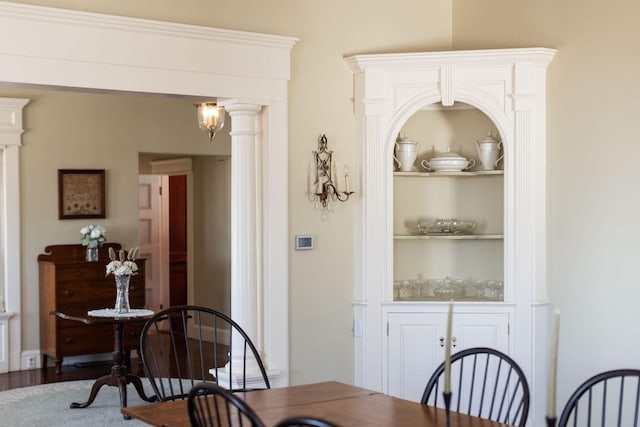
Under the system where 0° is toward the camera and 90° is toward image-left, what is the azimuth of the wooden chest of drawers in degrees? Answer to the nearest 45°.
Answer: approximately 315°

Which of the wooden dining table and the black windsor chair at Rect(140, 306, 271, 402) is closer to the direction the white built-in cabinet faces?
the wooden dining table

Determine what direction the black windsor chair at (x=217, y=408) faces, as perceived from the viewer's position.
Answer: facing away from the viewer and to the right of the viewer

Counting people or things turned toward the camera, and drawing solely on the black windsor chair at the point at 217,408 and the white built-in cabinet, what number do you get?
1

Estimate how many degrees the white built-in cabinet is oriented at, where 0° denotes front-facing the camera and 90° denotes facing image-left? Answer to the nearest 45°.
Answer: approximately 0°

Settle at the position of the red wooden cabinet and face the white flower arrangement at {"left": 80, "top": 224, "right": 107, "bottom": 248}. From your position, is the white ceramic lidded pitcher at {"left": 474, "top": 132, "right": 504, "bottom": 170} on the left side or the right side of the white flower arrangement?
left

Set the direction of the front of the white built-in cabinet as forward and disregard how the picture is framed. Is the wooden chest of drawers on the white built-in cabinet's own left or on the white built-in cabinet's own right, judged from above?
on the white built-in cabinet's own right

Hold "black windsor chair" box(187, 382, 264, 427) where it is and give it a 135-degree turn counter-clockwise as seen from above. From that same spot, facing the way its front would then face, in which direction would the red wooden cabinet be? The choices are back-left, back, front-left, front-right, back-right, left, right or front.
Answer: right
